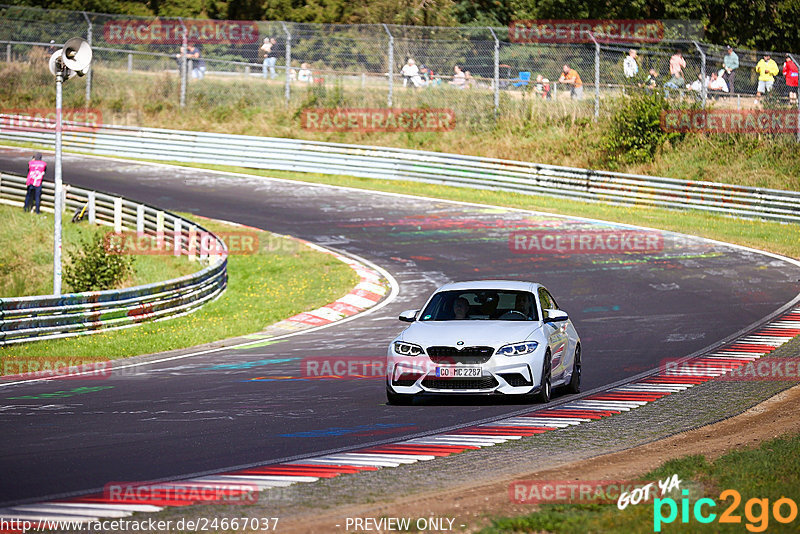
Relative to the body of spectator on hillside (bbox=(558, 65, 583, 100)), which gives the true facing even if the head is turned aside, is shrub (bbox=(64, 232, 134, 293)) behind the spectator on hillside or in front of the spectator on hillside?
in front

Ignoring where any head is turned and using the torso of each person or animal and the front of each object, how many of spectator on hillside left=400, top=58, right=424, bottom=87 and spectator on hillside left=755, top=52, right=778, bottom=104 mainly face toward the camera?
2

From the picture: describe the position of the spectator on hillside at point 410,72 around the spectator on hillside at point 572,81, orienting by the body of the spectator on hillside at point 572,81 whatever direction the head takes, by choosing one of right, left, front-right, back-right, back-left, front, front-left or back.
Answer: front-right

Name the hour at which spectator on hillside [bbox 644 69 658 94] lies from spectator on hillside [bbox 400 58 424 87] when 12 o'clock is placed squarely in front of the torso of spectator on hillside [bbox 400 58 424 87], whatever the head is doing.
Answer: spectator on hillside [bbox 644 69 658 94] is roughly at 10 o'clock from spectator on hillside [bbox 400 58 424 87].

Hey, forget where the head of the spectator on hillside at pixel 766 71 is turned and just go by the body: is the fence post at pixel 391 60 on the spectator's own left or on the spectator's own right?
on the spectator's own right

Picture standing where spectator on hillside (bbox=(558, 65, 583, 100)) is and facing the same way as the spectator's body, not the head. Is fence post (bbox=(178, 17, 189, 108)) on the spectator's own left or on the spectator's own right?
on the spectator's own right

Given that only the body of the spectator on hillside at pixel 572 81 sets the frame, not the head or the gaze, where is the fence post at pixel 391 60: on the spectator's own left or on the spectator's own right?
on the spectator's own right

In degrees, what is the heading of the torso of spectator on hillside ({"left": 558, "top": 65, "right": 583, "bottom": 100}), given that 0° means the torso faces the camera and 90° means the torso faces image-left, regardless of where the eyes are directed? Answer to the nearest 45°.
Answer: approximately 45°

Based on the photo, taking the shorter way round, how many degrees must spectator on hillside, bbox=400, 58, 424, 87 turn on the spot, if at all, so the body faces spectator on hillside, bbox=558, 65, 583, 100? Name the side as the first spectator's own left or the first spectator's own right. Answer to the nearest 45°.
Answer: approximately 90° to the first spectator's own left

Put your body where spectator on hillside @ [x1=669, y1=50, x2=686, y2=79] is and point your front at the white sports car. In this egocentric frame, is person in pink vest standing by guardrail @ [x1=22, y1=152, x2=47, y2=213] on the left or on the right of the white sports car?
right

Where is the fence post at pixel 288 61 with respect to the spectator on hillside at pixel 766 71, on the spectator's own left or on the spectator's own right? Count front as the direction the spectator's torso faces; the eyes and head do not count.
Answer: on the spectator's own right

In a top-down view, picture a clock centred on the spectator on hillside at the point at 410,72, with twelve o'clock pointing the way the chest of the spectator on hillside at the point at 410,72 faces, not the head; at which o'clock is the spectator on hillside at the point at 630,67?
the spectator on hillside at the point at 630,67 is roughly at 10 o'clock from the spectator on hillside at the point at 410,72.
